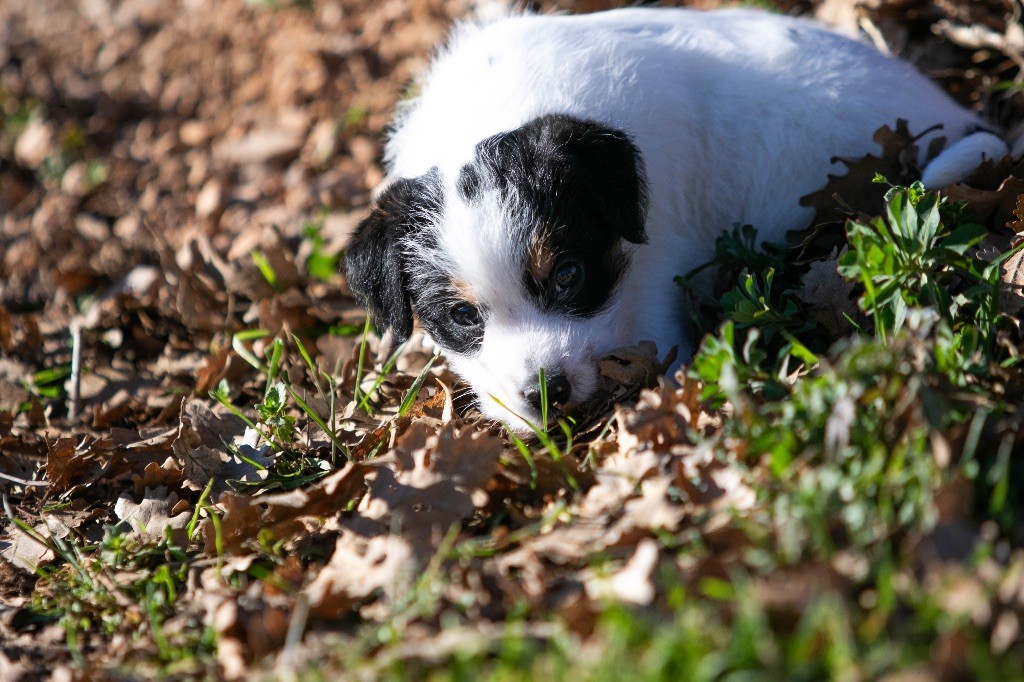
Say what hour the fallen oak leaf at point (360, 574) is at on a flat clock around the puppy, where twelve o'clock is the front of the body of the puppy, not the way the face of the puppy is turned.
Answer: The fallen oak leaf is roughly at 11 o'clock from the puppy.

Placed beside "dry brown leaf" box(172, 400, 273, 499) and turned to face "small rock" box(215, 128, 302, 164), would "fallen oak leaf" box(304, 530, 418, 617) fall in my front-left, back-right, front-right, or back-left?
back-right

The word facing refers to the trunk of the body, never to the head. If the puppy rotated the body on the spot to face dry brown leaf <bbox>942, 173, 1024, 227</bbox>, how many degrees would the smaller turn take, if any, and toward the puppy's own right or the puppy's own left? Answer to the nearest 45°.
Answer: approximately 135° to the puppy's own left

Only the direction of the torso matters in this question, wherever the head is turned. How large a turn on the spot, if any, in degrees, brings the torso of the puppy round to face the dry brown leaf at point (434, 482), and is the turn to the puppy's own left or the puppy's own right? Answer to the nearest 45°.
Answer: approximately 45° to the puppy's own left

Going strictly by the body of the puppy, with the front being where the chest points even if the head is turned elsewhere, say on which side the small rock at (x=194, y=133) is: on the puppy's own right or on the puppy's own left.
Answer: on the puppy's own right

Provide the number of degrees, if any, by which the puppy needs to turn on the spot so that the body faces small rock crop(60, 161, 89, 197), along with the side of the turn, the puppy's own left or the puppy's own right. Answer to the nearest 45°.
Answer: approximately 90° to the puppy's own right

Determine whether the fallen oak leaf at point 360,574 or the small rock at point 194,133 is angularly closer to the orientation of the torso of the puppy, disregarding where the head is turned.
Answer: the fallen oak leaf

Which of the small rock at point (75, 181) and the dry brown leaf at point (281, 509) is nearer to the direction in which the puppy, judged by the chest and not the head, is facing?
the dry brown leaf

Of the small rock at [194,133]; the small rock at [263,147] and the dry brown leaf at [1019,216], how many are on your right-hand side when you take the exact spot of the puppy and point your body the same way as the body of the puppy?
2

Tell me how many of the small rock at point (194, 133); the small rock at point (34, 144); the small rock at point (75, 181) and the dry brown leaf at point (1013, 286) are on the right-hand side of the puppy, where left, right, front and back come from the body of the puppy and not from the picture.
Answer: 3

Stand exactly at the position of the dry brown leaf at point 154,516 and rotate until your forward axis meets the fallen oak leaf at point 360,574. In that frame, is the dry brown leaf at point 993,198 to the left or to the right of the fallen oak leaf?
left

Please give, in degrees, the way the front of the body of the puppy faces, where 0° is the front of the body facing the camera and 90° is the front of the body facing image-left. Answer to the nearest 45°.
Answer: approximately 45°
